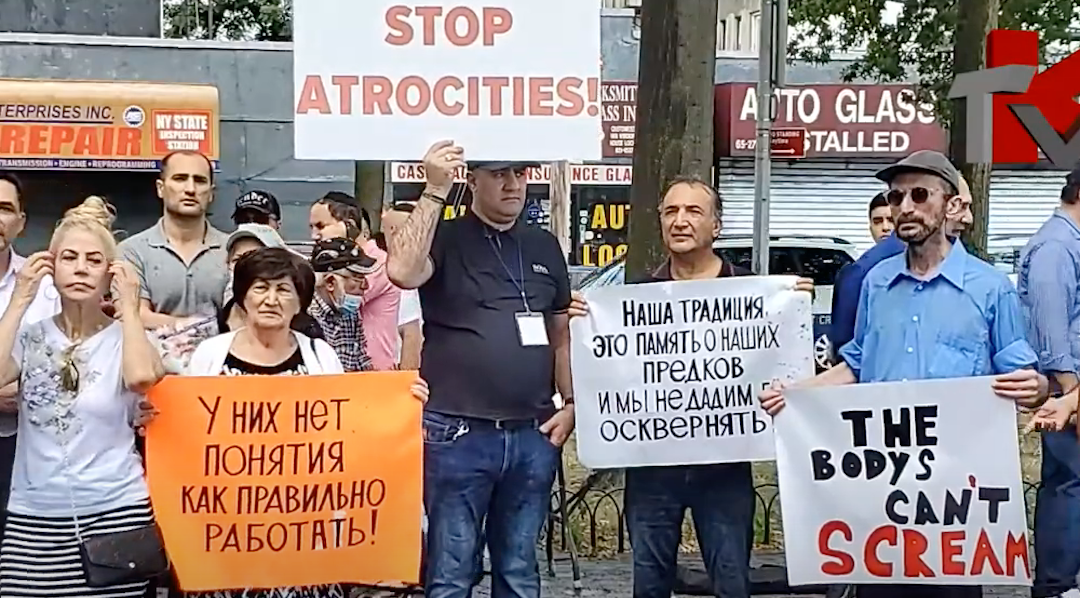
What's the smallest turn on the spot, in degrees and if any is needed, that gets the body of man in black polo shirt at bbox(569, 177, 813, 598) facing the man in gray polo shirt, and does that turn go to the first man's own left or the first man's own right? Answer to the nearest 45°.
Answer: approximately 90° to the first man's own right

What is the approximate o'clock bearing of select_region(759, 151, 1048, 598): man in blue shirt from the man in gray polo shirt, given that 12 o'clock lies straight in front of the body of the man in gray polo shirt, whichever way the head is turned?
The man in blue shirt is roughly at 10 o'clock from the man in gray polo shirt.

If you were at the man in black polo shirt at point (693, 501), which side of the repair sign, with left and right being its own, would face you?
front

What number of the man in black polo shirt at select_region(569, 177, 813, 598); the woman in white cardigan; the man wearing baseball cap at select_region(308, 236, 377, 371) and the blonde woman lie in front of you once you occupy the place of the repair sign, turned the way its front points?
4

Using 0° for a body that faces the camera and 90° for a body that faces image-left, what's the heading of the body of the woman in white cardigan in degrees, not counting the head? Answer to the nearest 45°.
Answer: approximately 0°

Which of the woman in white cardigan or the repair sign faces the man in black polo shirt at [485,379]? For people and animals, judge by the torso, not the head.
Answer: the repair sign

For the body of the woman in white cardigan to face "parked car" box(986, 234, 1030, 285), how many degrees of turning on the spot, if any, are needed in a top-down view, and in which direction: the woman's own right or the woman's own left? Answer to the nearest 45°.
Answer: approximately 135° to the woman's own left
